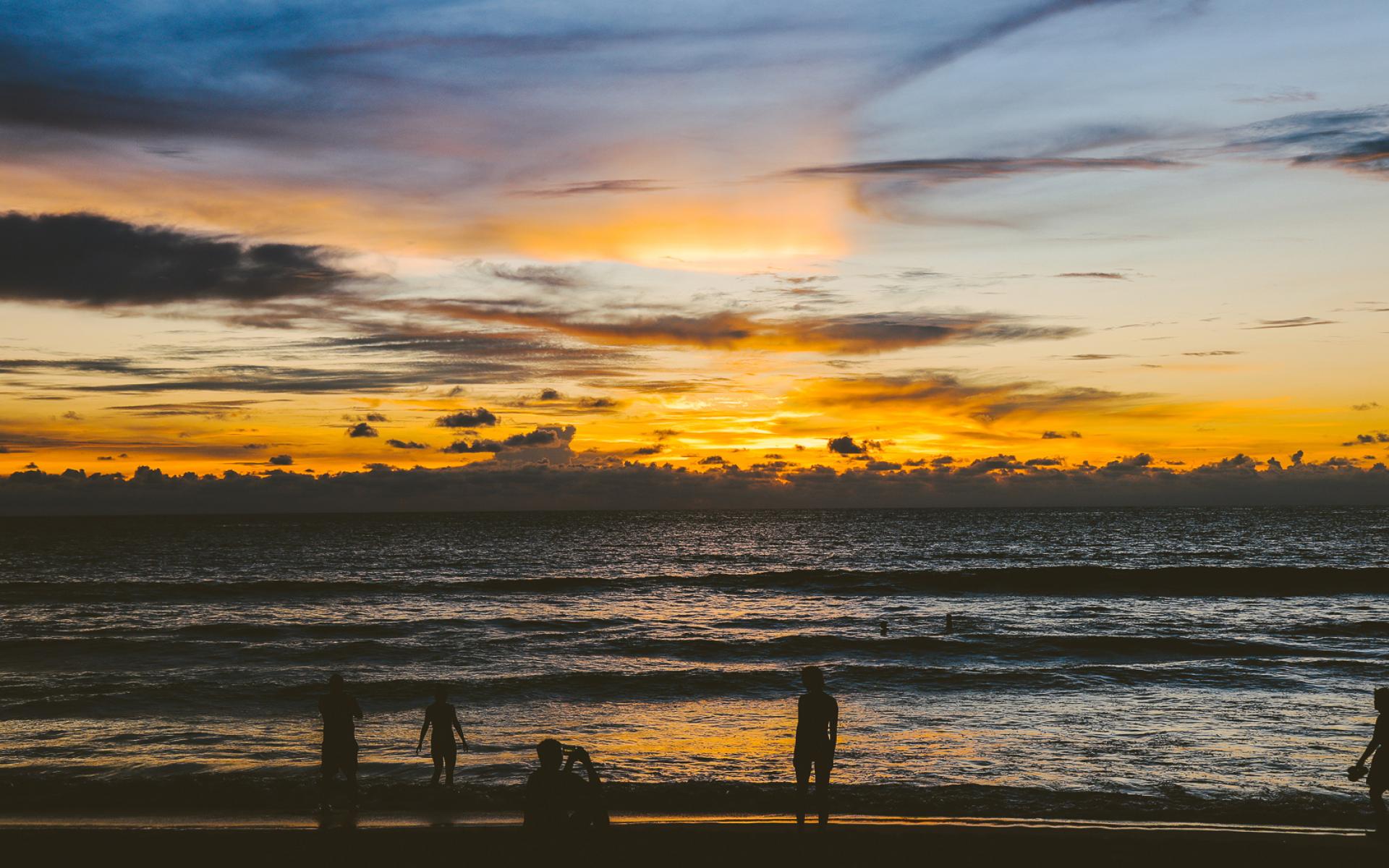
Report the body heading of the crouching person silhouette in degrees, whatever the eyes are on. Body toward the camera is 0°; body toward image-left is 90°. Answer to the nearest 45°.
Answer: approximately 225°

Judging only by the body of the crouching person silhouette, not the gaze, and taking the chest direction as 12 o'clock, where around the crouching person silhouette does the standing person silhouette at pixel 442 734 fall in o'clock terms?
The standing person silhouette is roughly at 10 o'clock from the crouching person silhouette.

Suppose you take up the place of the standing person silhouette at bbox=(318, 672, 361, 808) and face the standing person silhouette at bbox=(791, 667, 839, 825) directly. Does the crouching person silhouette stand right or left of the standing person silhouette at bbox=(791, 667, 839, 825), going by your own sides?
right
